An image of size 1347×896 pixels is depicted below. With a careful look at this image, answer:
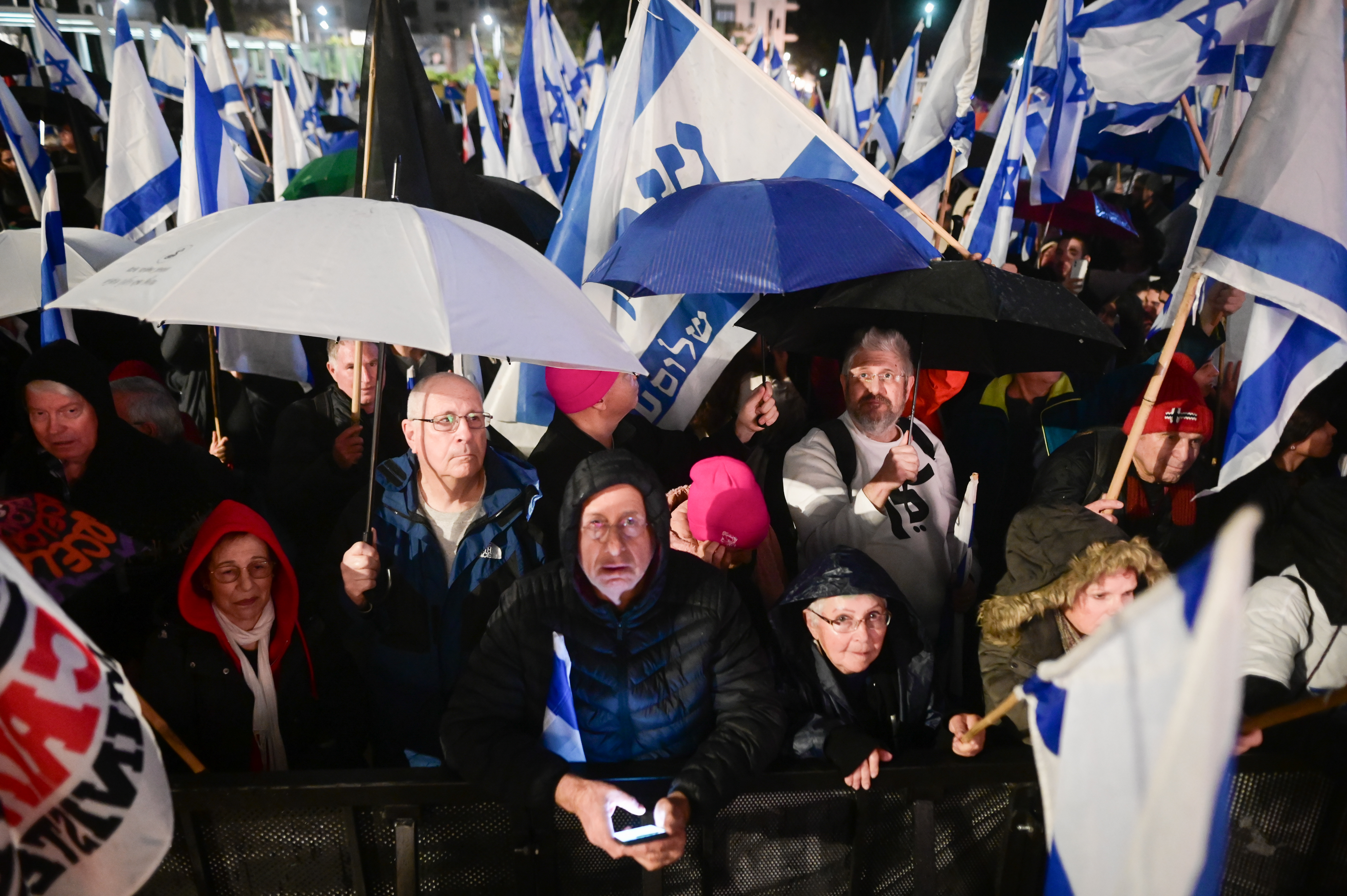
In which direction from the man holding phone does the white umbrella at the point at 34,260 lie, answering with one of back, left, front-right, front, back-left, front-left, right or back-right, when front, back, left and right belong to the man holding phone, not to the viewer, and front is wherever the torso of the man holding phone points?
back-right

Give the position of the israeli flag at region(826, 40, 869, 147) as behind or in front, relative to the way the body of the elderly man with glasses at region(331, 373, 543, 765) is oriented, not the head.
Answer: behind

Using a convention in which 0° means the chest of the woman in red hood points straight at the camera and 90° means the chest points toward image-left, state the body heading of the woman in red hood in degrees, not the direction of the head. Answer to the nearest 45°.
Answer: approximately 0°

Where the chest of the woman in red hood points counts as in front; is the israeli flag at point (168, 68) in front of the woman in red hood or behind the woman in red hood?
behind

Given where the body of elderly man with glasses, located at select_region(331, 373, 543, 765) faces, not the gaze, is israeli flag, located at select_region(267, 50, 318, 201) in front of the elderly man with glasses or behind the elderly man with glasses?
behind

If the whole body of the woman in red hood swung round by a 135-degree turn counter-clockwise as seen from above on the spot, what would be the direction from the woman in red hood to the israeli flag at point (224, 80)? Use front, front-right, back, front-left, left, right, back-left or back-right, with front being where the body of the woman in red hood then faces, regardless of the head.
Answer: front-left

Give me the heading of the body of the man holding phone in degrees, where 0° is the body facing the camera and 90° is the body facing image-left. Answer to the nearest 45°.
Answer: approximately 0°
